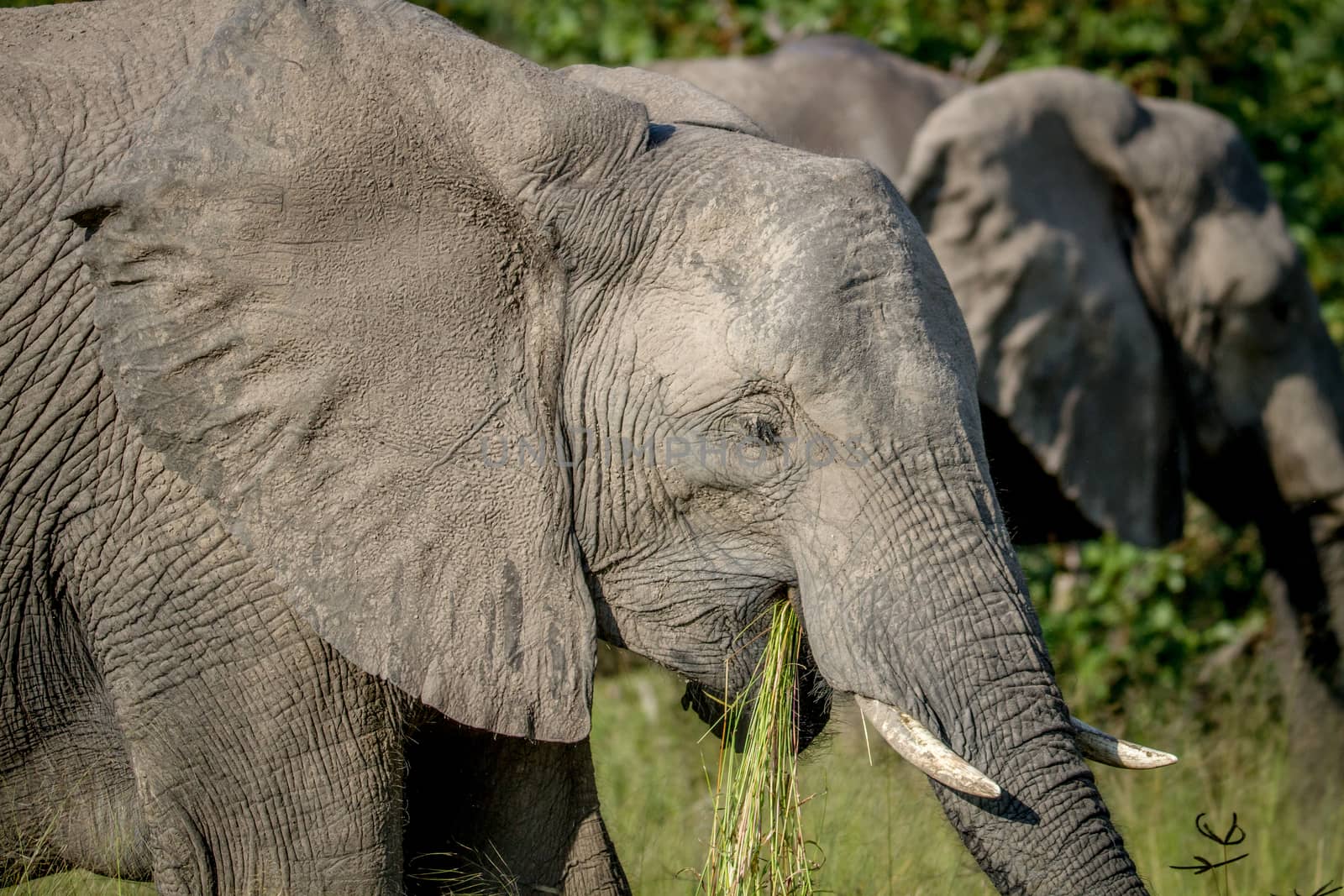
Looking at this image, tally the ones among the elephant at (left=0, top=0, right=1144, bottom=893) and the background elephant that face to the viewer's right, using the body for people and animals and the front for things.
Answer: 2

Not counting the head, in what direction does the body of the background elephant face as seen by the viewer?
to the viewer's right

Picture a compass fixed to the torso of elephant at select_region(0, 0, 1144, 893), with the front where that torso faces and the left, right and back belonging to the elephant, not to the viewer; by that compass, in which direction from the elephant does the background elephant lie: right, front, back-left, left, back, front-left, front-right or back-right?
front-left

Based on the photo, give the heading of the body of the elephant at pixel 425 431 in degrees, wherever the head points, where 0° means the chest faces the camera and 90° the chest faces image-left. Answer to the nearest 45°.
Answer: approximately 270°

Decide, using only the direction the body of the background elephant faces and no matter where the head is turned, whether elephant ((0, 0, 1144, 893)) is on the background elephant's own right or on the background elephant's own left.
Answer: on the background elephant's own right
